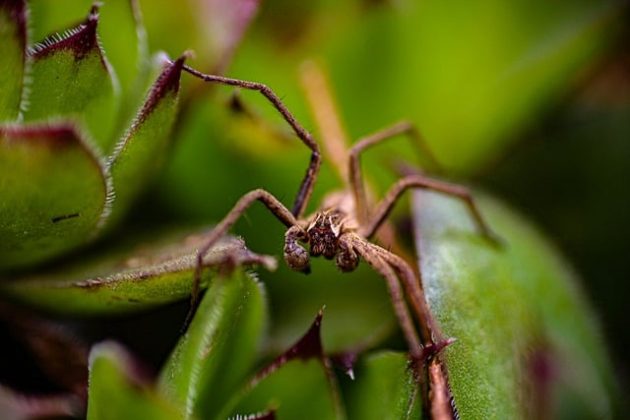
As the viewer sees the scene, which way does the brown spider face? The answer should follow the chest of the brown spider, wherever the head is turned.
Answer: toward the camera
